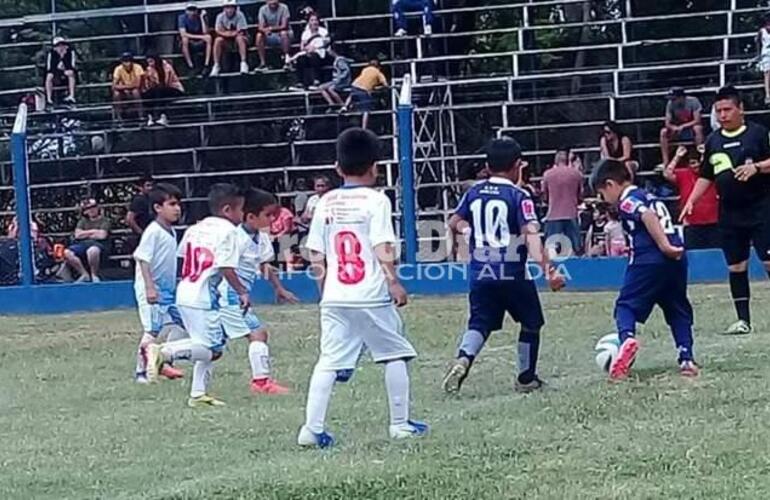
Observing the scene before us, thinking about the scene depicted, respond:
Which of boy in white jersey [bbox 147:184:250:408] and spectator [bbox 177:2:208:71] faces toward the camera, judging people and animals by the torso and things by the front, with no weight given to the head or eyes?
the spectator

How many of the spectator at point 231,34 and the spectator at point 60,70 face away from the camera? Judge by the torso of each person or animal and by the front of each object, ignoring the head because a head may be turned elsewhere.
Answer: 0

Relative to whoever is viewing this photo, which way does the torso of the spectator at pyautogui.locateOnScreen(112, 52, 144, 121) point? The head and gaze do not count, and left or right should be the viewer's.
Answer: facing the viewer

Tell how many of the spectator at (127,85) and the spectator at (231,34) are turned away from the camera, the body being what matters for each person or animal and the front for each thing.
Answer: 0

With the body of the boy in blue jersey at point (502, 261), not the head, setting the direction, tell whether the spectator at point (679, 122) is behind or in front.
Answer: in front

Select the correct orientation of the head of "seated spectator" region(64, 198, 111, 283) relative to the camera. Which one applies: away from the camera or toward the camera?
toward the camera

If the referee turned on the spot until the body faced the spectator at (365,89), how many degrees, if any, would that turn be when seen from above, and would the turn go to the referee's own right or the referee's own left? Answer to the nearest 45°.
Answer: approximately 90° to the referee's own right

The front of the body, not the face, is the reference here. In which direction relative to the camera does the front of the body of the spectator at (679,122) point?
toward the camera

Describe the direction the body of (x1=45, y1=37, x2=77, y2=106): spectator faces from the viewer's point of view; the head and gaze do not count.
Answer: toward the camera

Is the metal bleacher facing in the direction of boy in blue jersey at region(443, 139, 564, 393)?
yes

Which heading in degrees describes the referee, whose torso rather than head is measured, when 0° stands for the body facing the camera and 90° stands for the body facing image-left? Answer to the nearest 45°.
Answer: approximately 45°

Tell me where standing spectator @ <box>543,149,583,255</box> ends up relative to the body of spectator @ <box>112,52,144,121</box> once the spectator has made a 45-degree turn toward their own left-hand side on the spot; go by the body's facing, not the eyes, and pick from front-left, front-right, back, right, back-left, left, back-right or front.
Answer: front

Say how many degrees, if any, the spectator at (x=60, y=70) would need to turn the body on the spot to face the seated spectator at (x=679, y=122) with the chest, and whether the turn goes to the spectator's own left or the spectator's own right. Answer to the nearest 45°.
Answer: approximately 45° to the spectator's own left

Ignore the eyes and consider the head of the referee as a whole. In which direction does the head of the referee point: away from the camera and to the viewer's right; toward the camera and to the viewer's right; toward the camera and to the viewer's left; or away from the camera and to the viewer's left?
toward the camera and to the viewer's left

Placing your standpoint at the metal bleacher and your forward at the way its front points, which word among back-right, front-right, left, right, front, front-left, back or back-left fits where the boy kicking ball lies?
front
